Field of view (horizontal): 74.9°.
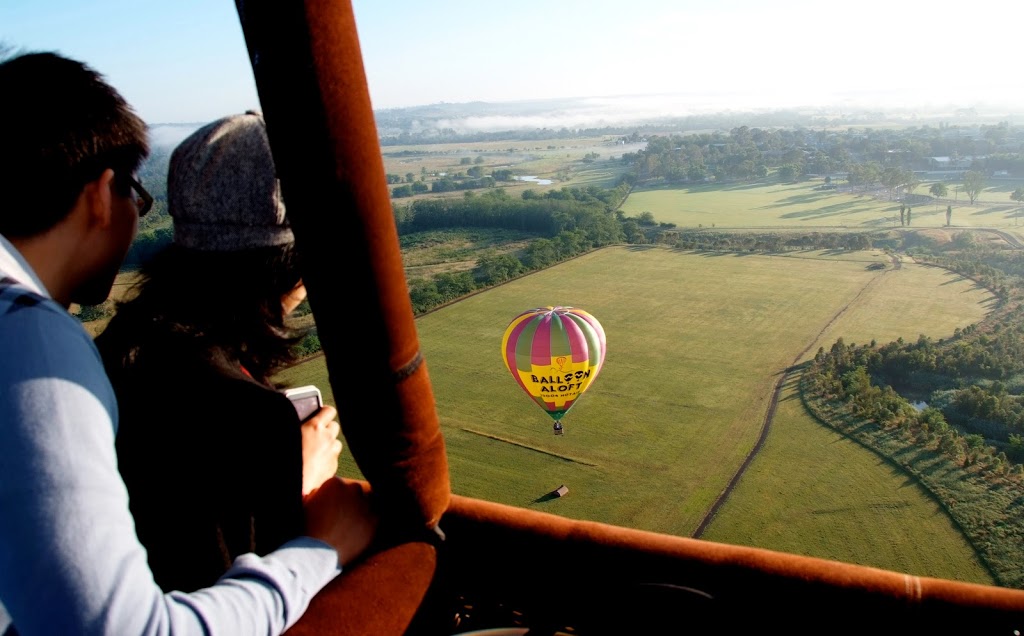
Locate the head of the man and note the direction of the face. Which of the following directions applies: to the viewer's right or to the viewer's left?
to the viewer's right

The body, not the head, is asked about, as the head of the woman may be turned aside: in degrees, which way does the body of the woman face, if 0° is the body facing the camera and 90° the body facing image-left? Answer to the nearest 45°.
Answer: approximately 225°

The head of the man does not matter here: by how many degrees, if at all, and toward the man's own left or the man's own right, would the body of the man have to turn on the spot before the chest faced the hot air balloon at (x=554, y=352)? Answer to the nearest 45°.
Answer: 0° — they already face it

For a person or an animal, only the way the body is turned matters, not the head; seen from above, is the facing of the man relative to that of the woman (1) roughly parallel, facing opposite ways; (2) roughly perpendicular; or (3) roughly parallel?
roughly parallel

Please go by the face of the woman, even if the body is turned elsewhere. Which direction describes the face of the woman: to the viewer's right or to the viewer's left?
to the viewer's right

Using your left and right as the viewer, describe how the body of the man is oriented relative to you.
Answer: facing away from the viewer and to the right of the viewer

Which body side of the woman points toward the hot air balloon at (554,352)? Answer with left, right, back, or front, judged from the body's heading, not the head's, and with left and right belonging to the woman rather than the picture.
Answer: front
